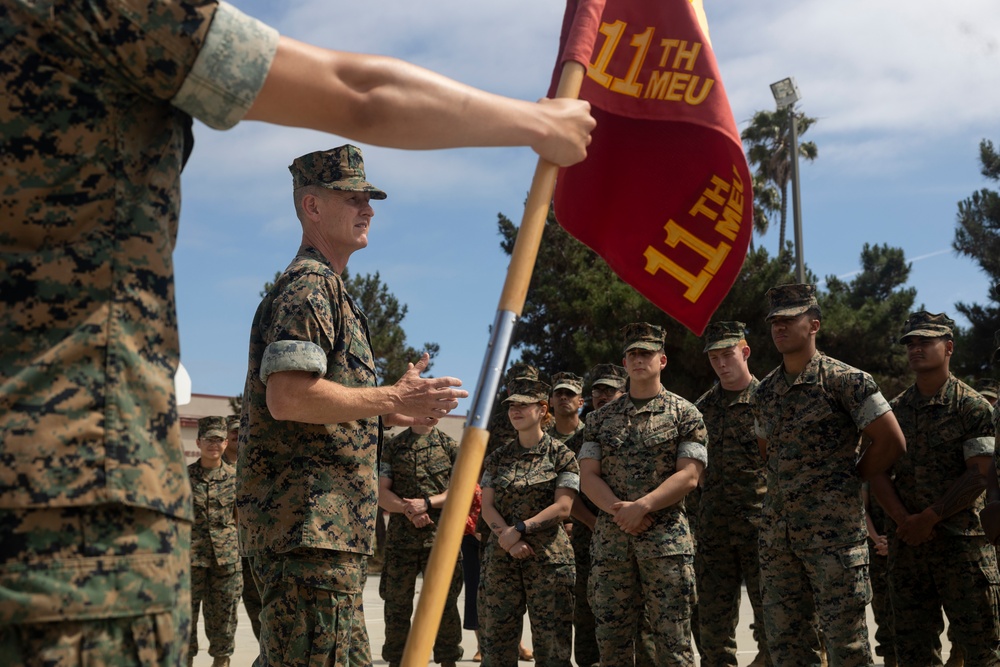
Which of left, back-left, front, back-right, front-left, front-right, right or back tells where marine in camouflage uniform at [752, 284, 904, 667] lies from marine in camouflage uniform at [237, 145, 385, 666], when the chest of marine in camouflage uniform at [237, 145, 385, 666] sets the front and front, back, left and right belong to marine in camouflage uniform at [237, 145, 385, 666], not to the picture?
front-left

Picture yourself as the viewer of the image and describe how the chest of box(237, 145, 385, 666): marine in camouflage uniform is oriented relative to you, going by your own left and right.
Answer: facing to the right of the viewer

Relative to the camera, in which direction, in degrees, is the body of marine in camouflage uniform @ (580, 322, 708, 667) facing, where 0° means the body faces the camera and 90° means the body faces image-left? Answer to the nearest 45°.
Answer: approximately 0°

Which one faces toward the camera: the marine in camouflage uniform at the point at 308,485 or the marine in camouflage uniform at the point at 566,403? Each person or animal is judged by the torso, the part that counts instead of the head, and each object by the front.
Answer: the marine in camouflage uniform at the point at 566,403

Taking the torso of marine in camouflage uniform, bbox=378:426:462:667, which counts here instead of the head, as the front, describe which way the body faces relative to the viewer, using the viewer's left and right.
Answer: facing the viewer

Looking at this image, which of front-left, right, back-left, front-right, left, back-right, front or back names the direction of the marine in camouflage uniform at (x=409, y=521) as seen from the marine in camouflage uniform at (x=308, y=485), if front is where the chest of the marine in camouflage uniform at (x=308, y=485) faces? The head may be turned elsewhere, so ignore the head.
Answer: left

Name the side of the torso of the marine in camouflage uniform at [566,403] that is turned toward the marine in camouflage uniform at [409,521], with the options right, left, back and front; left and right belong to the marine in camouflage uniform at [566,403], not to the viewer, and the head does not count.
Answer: right

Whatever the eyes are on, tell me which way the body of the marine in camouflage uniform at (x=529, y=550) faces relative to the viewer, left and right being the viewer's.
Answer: facing the viewer and to the left of the viewer

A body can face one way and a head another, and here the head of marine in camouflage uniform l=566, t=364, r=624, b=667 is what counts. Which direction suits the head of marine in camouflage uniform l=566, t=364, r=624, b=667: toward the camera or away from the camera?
toward the camera

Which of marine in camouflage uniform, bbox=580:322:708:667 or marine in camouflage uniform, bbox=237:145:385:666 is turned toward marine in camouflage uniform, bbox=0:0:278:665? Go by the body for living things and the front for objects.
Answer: marine in camouflage uniform, bbox=580:322:708:667

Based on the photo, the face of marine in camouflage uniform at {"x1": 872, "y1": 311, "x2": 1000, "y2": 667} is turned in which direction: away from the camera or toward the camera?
toward the camera

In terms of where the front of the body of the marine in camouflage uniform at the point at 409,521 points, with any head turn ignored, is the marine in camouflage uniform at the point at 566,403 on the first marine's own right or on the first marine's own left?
on the first marine's own left

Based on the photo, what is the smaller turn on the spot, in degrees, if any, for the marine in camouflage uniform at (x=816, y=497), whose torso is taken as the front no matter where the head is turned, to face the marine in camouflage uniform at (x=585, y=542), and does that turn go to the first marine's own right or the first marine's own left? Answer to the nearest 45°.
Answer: approximately 90° to the first marine's own right

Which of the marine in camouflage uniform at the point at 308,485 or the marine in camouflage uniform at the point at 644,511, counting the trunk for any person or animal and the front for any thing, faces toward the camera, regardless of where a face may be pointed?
the marine in camouflage uniform at the point at 644,511

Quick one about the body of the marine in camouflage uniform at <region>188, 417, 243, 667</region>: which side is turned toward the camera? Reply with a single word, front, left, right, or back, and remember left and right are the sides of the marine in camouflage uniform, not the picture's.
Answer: front
